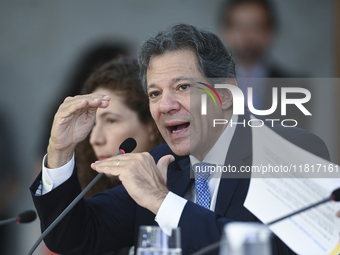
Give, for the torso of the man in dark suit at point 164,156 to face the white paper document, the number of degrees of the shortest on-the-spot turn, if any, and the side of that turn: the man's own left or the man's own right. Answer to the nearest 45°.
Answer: approximately 90° to the man's own left

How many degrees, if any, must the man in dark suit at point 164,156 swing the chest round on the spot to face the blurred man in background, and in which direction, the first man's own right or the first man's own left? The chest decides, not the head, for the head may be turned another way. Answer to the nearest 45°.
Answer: approximately 180°

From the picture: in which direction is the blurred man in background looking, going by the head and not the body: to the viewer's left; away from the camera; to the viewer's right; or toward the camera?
toward the camera

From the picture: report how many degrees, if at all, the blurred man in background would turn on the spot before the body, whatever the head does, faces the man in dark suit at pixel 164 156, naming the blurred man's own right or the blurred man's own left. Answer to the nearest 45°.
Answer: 0° — they already face them

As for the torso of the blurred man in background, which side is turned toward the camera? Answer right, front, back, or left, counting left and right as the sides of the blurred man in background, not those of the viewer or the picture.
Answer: front

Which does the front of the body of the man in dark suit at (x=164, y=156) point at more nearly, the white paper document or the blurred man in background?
the white paper document

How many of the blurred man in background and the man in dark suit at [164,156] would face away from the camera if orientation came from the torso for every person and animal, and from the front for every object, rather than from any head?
0

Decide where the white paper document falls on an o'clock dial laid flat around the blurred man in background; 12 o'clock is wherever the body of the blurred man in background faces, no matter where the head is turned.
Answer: The white paper document is roughly at 12 o'clock from the blurred man in background.

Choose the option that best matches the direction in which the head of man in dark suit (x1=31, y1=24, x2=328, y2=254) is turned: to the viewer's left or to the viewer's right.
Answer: to the viewer's left
